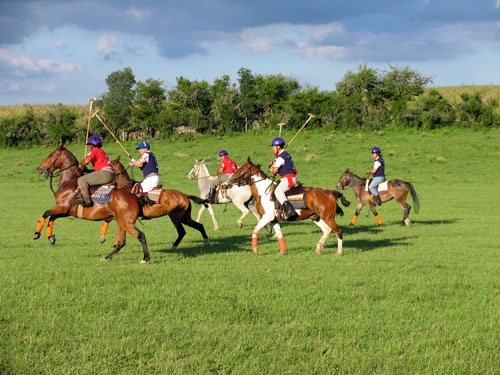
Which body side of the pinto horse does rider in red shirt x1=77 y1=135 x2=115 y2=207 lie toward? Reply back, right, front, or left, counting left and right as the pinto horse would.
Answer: front

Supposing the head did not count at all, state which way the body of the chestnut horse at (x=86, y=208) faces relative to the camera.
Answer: to the viewer's left

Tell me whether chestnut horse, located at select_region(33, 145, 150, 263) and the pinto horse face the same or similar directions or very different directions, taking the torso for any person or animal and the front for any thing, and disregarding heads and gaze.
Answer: same or similar directions

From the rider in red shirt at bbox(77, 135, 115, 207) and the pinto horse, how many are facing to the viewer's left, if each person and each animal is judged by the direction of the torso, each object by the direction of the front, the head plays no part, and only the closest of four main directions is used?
2

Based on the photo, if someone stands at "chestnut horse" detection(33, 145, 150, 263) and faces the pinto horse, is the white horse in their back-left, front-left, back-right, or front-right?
front-left

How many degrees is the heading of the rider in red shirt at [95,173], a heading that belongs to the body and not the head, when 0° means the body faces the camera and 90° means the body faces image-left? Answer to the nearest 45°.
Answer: approximately 90°

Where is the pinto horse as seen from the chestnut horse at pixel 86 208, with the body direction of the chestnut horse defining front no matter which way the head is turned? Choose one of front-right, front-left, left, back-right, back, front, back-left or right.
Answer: back

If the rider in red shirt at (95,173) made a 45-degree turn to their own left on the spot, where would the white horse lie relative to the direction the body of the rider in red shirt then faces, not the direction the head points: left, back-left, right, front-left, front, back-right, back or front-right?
back

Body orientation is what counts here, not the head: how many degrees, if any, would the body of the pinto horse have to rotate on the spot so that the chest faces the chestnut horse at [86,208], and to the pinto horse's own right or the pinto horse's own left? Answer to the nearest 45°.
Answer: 0° — it already faces it

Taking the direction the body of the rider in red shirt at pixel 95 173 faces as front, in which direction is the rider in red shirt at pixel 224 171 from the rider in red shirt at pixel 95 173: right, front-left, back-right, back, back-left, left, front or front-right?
back-right

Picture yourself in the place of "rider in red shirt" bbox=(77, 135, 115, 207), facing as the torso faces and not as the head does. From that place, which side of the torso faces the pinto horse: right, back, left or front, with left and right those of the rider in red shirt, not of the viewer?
back

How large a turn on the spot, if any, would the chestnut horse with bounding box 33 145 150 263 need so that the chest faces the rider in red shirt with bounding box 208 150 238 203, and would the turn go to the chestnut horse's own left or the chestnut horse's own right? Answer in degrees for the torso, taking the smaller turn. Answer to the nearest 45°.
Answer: approximately 135° to the chestnut horse's own right

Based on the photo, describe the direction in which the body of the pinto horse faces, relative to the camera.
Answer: to the viewer's left

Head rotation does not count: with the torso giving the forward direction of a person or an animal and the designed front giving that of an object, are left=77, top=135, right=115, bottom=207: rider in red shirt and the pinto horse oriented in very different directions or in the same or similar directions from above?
same or similar directions

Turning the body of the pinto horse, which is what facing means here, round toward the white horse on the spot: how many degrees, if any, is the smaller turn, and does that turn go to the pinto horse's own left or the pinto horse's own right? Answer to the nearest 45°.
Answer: approximately 90° to the pinto horse's own right

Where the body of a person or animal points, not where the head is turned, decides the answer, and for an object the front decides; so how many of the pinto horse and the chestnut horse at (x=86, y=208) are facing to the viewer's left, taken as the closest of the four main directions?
2
